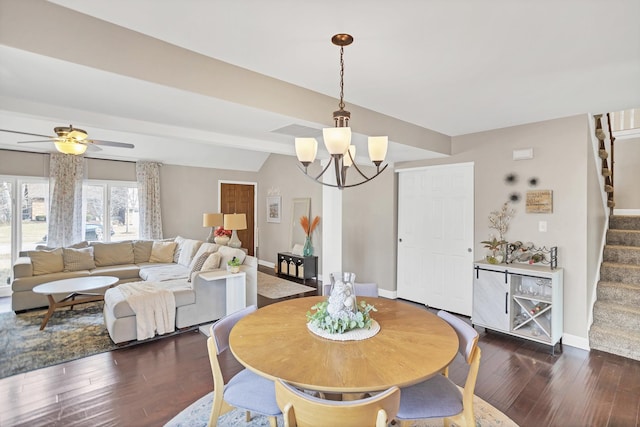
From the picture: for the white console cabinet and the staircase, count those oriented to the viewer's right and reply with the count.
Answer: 0

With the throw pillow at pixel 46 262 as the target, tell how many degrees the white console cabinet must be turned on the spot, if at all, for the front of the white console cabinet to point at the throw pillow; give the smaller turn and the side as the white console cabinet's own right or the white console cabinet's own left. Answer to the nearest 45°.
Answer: approximately 45° to the white console cabinet's own right

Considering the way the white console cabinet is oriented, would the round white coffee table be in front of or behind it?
in front

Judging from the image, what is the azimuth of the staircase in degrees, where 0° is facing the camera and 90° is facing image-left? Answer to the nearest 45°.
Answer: approximately 45°
